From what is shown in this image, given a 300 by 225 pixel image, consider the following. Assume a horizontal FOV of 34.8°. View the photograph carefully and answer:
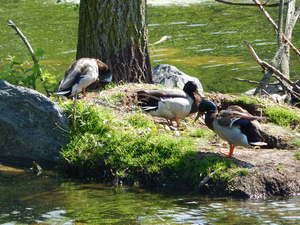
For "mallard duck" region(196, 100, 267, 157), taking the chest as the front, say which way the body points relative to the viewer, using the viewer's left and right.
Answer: facing to the left of the viewer

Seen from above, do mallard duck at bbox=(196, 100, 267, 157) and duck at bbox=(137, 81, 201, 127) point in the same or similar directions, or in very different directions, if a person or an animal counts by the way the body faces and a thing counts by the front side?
very different directions

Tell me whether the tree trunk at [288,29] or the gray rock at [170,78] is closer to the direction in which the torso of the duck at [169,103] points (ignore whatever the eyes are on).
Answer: the tree trunk

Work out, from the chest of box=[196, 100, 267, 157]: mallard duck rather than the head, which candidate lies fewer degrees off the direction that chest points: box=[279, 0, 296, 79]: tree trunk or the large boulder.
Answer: the large boulder

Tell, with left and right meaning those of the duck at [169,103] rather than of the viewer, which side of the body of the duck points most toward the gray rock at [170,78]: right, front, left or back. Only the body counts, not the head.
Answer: left

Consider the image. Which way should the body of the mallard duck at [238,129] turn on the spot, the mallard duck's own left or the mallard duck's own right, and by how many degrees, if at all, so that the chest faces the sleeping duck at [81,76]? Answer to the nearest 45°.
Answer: approximately 45° to the mallard duck's own right

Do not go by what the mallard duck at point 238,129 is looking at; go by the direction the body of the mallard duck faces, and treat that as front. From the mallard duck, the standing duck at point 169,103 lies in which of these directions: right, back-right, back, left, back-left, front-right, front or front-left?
front-right

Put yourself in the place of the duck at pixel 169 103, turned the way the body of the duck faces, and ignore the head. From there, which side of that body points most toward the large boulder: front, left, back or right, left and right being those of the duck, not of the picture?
back

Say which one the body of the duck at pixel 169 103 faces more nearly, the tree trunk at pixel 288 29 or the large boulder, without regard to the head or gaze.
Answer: the tree trunk

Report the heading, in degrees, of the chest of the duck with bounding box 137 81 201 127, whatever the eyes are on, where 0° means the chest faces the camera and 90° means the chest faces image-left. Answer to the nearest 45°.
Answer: approximately 270°

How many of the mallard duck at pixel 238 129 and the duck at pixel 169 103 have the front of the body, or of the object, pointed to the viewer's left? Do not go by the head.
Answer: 1
